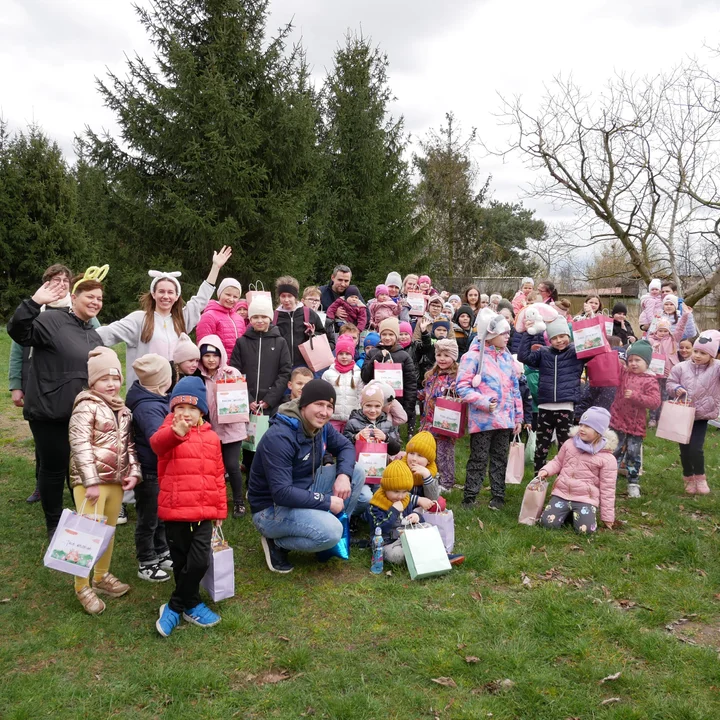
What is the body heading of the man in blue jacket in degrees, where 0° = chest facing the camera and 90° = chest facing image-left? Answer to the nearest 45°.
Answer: approximately 315°

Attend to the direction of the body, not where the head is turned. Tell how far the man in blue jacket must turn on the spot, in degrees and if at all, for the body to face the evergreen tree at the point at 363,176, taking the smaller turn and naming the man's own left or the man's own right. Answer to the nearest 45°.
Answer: approximately 135° to the man's own left

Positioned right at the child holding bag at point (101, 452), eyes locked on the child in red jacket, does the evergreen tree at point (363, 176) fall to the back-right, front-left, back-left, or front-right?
back-left

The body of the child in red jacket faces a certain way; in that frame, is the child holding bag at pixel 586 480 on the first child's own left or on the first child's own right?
on the first child's own left

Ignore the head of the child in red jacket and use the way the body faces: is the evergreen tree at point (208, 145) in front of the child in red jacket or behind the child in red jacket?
behind

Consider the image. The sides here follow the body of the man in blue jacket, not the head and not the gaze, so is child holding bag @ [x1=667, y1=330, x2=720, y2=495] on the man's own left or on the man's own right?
on the man's own left
